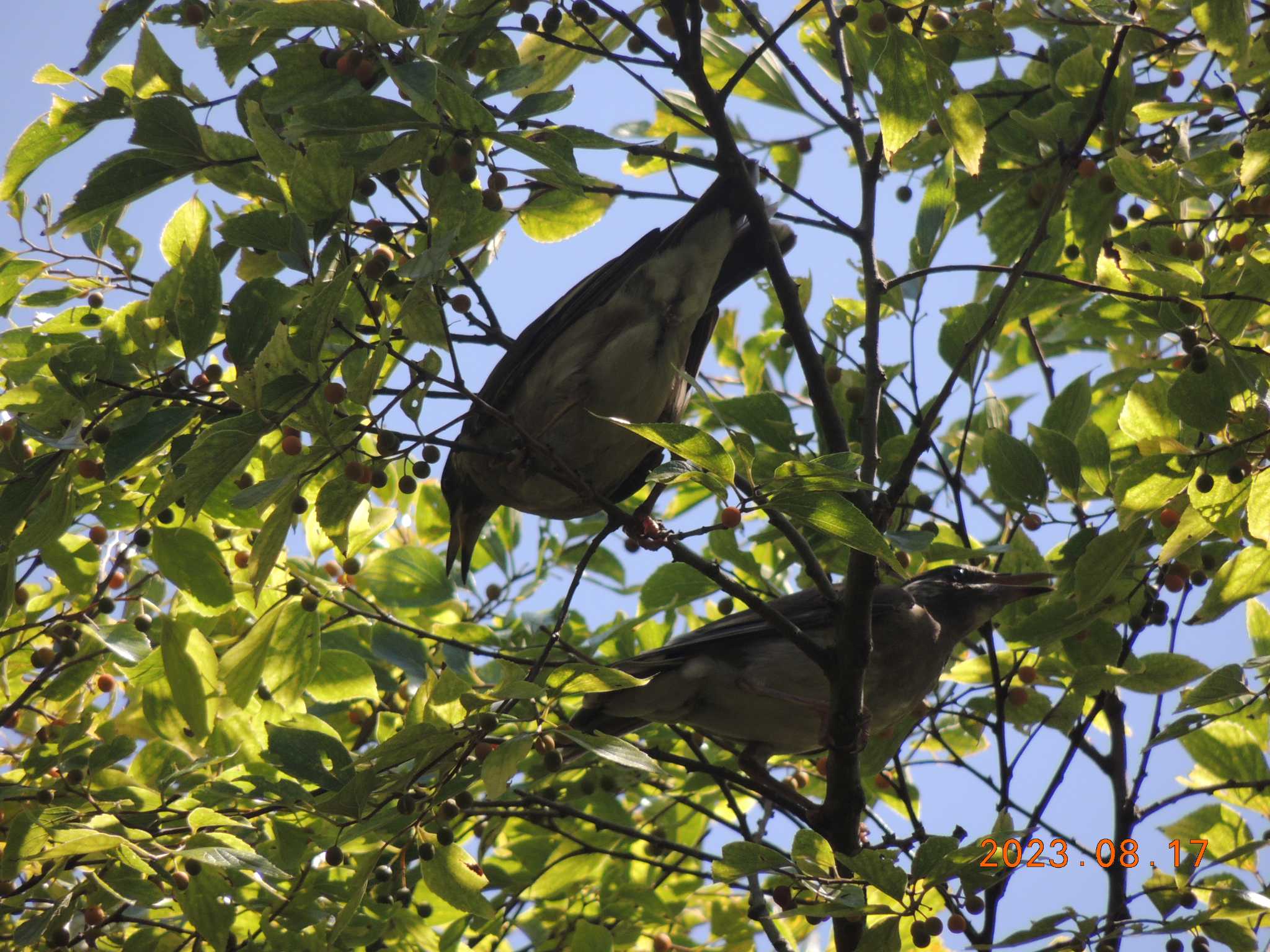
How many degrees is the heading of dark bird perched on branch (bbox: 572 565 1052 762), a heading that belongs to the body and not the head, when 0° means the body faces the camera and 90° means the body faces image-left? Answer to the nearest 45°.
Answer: approximately 270°

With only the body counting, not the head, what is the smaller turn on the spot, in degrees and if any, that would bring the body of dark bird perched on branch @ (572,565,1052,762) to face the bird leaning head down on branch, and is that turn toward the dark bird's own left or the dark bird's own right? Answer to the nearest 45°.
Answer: approximately 135° to the dark bird's own right
